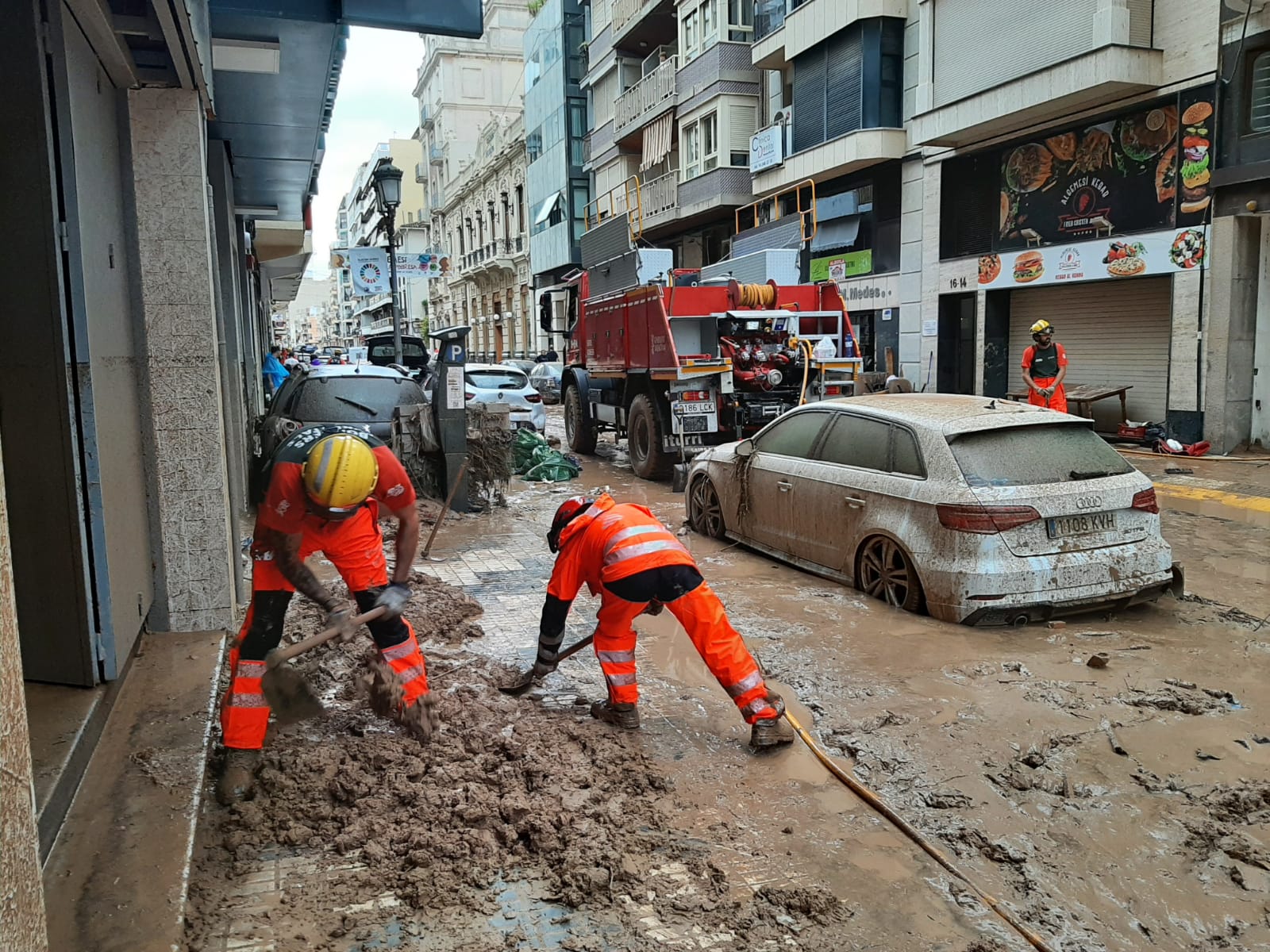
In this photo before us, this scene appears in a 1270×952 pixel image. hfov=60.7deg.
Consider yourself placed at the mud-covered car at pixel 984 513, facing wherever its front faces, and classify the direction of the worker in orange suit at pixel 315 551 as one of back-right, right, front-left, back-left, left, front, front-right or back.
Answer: left

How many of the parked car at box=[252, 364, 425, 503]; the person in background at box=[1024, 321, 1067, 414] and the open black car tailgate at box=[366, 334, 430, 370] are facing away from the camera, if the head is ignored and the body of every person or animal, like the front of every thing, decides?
2

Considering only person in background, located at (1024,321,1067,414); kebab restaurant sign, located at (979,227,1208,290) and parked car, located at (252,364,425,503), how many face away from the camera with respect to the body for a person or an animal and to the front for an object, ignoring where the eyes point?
1

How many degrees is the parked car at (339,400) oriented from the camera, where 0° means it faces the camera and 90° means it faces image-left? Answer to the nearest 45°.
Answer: approximately 180°

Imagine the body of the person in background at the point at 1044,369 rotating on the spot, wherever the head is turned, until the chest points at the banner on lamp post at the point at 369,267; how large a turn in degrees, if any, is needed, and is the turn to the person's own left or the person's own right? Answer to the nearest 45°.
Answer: approximately 90° to the person's own right

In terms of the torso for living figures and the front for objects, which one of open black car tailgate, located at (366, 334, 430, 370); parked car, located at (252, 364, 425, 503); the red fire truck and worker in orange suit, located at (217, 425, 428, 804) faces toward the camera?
the worker in orange suit

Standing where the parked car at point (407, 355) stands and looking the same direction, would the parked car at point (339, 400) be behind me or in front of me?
behind

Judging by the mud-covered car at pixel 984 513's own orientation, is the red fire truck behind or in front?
in front

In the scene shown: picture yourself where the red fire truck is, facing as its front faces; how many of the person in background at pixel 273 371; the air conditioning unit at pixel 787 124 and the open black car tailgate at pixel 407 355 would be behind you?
0

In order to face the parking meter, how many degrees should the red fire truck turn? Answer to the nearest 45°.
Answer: approximately 90° to its left

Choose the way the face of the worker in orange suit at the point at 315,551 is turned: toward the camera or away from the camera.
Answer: toward the camera

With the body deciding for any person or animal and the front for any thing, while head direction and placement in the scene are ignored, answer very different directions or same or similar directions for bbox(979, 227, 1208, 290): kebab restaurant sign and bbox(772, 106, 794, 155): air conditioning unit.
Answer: same or similar directions

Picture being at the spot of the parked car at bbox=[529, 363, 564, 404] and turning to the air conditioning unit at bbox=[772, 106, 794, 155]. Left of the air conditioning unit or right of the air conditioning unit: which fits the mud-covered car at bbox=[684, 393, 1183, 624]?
right

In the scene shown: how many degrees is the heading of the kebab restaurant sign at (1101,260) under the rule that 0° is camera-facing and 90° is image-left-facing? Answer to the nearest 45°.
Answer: approximately 45°

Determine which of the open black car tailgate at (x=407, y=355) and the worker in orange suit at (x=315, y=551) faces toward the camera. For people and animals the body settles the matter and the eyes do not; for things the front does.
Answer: the worker in orange suit

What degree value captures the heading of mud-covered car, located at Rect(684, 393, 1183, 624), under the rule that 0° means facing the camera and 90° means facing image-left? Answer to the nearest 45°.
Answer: approximately 135°

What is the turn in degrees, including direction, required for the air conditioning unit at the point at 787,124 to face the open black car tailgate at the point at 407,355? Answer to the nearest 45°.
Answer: approximately 45° to its right

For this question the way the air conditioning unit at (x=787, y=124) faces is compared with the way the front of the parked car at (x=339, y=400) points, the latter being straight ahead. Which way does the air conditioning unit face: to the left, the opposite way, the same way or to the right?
to the left
